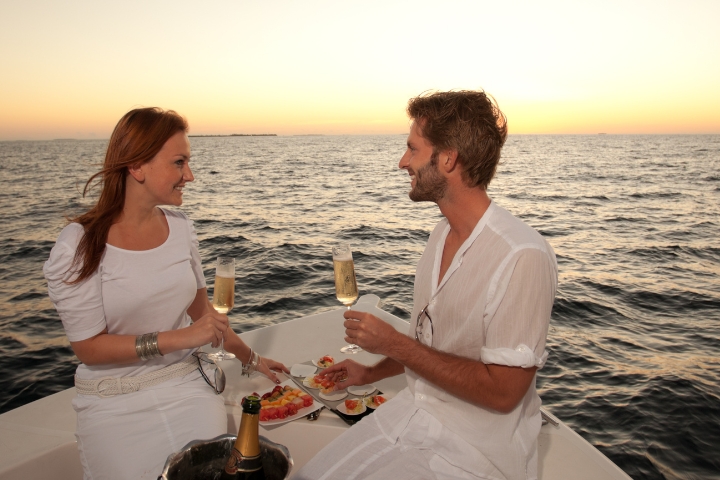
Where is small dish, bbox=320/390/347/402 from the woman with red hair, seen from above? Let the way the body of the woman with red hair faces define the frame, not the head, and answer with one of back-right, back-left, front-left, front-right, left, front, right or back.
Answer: front-left

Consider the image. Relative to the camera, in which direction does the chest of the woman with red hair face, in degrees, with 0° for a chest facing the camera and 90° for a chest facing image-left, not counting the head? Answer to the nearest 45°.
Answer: approximately 315°

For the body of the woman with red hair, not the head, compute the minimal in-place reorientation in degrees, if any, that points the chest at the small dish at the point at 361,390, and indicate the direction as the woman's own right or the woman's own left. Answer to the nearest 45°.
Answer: approximately 45° to the woman's own left

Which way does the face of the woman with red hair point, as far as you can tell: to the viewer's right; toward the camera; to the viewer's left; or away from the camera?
to the viewer's right

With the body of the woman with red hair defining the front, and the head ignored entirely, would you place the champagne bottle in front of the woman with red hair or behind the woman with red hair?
in front

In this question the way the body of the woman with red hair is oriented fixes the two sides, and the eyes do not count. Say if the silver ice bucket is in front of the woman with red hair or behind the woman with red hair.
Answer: in front
